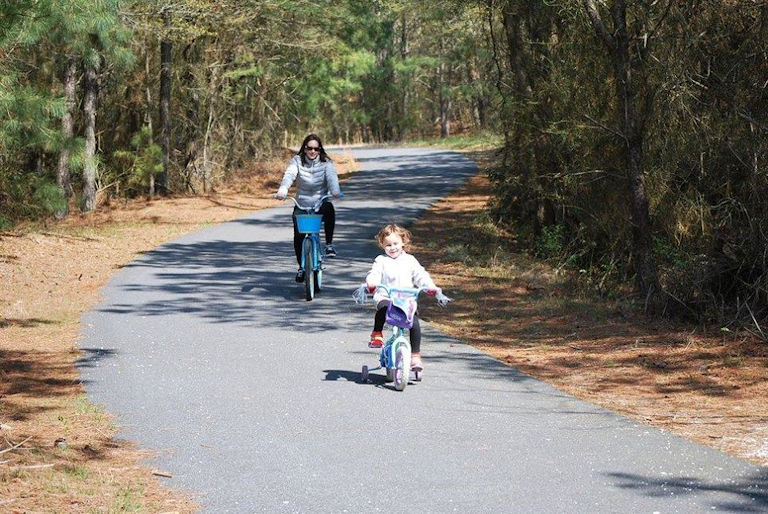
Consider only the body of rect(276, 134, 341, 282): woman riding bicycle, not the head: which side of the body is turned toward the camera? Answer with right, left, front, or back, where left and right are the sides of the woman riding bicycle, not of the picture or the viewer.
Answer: front

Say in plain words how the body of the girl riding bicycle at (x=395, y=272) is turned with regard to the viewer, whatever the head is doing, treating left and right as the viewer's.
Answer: facing the viewer

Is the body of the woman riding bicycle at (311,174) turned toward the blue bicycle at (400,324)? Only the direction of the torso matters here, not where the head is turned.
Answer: yes

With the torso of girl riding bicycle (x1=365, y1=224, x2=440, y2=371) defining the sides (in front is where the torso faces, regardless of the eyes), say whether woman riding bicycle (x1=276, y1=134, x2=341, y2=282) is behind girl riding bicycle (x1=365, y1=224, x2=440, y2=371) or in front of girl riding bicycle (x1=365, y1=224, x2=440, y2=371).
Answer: behind

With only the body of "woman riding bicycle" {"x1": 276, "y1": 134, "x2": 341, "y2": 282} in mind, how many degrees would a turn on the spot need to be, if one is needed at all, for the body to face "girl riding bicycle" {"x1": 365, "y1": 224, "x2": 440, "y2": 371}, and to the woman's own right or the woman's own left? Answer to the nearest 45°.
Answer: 0° — they already face them

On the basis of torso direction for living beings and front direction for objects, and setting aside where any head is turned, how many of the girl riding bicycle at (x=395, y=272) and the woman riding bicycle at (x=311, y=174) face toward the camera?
2

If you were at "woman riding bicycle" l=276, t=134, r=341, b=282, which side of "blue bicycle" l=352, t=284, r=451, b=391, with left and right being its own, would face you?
back
